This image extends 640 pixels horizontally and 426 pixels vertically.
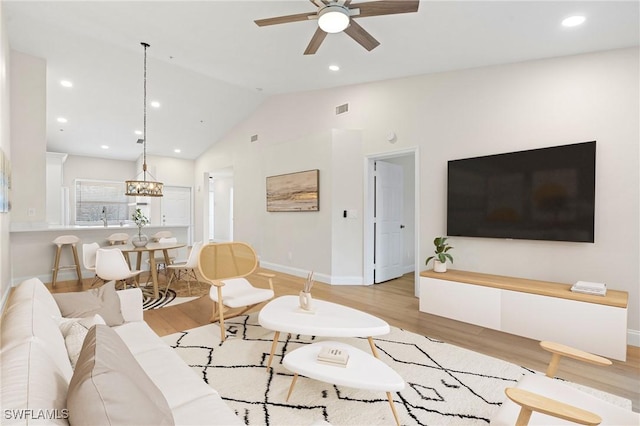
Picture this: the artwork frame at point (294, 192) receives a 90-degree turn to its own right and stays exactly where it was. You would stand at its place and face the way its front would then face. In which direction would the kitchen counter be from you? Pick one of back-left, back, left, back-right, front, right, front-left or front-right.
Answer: front-left

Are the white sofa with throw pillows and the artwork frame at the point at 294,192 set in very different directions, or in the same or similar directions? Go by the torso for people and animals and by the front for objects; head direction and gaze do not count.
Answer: very different directions

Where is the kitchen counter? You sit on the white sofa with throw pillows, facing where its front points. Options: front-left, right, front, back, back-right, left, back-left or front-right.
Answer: left

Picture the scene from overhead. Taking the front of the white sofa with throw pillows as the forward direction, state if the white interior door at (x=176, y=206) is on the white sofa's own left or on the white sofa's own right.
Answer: on the white sofa's own left

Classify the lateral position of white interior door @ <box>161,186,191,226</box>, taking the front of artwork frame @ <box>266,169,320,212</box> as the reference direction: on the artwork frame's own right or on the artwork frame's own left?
on the artwork frame's own right

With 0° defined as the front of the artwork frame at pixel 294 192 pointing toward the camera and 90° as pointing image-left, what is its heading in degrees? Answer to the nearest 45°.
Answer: approximately 45°

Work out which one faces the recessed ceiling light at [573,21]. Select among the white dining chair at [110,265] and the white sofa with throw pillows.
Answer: the white sofa with throw pillows

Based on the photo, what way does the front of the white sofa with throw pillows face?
to the viewer's right

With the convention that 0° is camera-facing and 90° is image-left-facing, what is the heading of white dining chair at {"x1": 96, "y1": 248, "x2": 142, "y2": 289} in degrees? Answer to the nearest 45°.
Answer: approximately 225°

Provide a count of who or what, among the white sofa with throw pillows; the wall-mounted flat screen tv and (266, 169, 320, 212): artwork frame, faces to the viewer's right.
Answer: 1

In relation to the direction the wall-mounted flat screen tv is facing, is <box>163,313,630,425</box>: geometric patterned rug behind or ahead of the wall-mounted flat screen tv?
ahead

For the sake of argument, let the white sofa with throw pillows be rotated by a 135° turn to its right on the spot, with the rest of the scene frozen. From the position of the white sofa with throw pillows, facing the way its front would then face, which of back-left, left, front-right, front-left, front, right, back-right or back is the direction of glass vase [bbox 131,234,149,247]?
back-right
